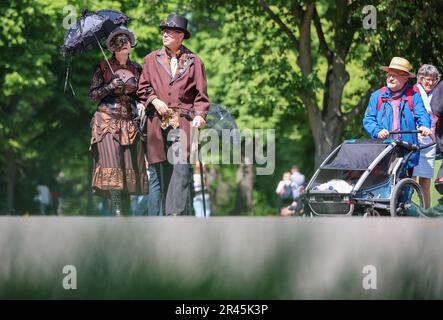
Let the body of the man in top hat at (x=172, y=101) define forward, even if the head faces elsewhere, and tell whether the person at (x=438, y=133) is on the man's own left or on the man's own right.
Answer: on the man's own left

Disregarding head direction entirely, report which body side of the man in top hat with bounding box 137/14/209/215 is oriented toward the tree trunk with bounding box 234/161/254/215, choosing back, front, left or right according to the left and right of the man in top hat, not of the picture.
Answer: back

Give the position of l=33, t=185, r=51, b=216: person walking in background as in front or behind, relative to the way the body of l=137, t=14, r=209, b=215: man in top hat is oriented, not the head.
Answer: behind

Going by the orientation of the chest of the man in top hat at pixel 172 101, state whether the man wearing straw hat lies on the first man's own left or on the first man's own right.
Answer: on the first man's own left

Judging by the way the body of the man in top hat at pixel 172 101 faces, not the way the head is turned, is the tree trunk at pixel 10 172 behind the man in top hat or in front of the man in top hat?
behind

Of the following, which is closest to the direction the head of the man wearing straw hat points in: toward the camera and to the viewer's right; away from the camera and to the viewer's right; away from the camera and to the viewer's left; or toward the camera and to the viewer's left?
toward the camera and to the viewer's left

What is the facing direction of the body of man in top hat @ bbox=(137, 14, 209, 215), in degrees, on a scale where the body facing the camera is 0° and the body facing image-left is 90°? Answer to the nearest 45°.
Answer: approximately 0°
